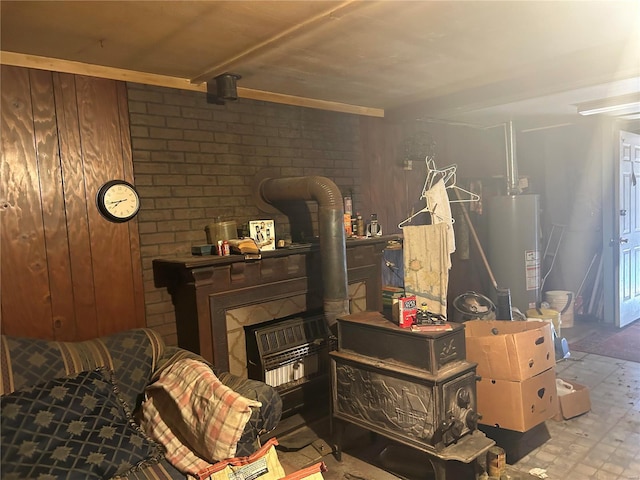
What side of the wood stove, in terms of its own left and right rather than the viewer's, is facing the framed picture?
back

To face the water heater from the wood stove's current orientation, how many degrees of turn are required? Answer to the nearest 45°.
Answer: approximately 90° to its left

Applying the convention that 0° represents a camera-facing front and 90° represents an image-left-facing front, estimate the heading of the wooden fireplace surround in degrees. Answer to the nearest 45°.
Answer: approximately 315°

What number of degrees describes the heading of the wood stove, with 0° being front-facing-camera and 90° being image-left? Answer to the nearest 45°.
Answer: approximately 315°

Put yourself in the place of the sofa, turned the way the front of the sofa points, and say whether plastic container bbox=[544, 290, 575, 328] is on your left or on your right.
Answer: on your left

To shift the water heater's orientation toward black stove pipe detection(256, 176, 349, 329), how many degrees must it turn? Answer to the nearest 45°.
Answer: approximately 90° to its right

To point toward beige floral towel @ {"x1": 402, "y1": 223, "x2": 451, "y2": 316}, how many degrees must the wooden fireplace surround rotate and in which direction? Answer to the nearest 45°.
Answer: approximately 45° to its left

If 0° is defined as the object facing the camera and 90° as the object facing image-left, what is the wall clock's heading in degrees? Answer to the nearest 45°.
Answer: approximately 315°
